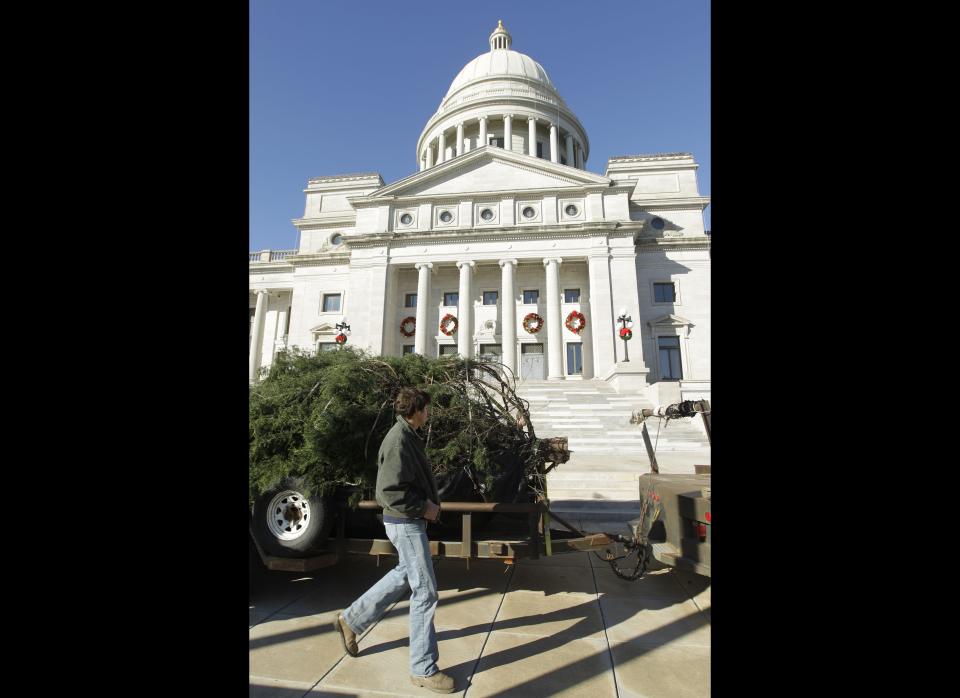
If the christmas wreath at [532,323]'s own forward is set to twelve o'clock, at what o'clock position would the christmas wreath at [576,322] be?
the christmas wreath at [576,322] is roughly at 9 o'clock from the christmas wreath at [532,323].

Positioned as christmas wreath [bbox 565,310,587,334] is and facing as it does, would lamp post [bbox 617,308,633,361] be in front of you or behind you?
in front

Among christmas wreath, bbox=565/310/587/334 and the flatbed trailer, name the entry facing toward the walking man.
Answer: the christmas wreath

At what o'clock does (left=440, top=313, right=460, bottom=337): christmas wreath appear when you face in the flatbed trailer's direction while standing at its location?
The christmas wreath is roughly at 9 o'clock from the flatbed trailer.

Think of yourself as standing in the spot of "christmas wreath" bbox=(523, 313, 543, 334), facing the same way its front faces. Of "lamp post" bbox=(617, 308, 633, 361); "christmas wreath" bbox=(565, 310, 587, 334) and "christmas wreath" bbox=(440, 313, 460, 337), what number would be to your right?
1

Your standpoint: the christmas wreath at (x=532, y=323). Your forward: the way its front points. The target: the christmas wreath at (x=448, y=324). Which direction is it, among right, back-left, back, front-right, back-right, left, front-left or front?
right

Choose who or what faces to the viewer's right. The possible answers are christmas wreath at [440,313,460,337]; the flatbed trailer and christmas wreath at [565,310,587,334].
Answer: the flatbed trailer

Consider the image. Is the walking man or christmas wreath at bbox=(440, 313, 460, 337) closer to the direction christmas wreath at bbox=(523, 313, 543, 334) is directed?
the walking man

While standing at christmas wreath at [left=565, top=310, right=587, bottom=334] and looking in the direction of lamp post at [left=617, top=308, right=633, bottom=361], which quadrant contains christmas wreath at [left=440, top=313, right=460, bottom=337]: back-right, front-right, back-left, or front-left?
back-right

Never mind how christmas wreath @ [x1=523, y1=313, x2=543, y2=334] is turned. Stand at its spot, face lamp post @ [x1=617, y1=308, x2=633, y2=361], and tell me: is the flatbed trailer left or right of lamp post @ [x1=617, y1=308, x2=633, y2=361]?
right

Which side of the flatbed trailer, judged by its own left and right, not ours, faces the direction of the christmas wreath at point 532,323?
left

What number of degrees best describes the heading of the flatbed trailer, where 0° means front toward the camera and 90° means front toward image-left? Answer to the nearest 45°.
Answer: approximately 270°

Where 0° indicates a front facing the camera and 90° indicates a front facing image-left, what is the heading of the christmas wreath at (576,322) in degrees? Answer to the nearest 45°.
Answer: approximately 0°
